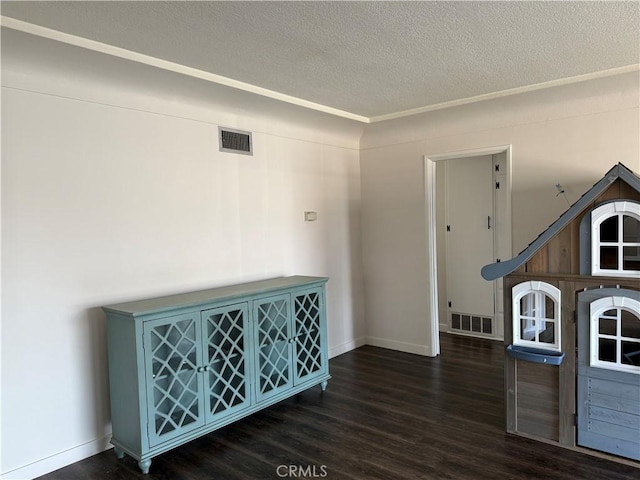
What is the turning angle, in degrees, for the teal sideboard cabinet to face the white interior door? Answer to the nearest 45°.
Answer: approximately 90° to its left

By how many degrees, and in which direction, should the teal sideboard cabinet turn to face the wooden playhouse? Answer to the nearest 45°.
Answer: approximately 45° to its left

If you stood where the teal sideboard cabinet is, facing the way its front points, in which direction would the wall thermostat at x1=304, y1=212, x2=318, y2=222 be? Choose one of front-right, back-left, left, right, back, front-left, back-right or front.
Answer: left

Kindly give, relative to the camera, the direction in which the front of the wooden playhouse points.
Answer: facing the viewer

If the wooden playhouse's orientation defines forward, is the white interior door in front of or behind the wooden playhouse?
behind

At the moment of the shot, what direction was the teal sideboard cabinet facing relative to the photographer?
facing the viewer and to the right of the viewer

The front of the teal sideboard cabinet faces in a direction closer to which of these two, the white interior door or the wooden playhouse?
the wooden playhouse

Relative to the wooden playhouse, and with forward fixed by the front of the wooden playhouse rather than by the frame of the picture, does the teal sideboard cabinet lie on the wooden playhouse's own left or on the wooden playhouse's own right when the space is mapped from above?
on the wooden playhouse's own right

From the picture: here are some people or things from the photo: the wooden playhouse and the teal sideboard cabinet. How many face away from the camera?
0
